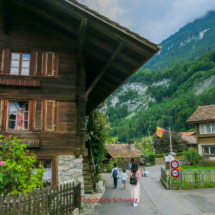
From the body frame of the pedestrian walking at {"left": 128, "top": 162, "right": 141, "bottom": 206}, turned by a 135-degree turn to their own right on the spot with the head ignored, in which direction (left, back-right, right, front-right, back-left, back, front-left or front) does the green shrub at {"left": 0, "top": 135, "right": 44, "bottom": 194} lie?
right

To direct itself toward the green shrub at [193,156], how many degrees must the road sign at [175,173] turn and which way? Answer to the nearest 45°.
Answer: approximately 180°

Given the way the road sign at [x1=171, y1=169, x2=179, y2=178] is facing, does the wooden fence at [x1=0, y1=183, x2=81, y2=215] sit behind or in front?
in front

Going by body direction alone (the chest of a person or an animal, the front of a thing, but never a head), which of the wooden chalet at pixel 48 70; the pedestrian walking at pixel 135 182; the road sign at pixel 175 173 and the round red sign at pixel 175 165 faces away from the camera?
the pedestrian walking

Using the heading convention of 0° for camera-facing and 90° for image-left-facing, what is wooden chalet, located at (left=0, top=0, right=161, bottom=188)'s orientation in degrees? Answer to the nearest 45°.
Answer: approximately 0°

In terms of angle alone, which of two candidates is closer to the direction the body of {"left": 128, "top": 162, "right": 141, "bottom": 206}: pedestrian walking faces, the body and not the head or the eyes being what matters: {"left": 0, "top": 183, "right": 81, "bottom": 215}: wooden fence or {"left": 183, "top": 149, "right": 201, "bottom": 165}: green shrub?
the green shrub

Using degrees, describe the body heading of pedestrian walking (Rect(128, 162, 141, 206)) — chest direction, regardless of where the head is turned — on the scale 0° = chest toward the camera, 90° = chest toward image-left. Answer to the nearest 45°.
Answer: approximately 180°

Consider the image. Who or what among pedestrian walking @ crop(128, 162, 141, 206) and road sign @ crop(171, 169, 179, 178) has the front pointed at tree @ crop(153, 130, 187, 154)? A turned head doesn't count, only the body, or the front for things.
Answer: the pedestrian walking

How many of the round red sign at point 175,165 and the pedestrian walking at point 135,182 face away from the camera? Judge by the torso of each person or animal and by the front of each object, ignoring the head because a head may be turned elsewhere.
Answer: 1

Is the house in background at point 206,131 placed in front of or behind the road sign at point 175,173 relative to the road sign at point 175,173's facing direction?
behind

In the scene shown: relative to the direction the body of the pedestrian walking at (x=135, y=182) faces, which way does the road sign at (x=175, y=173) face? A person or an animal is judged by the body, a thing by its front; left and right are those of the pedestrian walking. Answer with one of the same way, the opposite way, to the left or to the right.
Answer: the opposite way

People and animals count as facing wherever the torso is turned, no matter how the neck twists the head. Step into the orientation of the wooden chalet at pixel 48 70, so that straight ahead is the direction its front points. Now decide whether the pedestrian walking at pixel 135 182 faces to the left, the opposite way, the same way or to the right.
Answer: the opposite way
